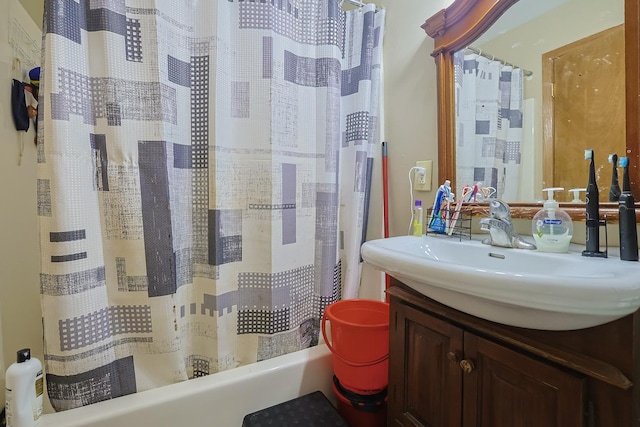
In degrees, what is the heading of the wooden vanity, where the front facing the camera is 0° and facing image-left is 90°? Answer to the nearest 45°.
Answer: approximately 45°
